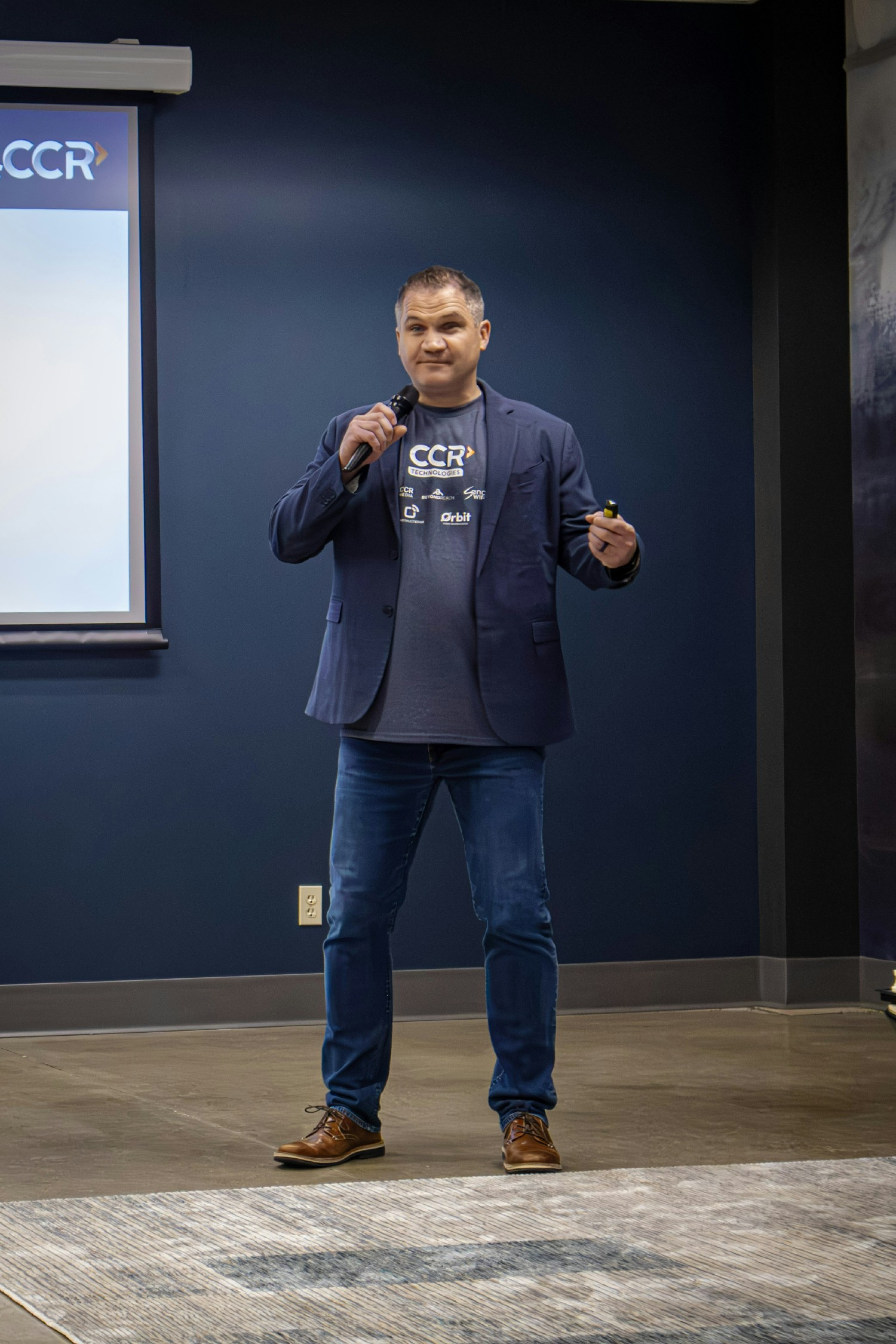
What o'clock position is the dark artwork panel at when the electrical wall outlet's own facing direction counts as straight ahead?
The dark artwork panel is roughly at 9 o'clock from the electrical wall outlet.

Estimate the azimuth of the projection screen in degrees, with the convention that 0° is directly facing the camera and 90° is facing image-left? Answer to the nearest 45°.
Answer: approximately 0°

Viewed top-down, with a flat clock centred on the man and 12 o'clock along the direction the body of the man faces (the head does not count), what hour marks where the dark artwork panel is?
The dark artwork panel is roughly at 7 o'clock from the man.

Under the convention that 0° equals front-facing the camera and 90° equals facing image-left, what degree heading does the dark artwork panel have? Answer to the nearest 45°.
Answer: approximately 45°

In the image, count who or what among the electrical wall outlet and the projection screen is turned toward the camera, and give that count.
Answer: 2

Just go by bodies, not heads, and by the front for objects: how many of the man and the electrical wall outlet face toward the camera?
2

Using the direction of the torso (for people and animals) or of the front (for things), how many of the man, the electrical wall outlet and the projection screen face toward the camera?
3
